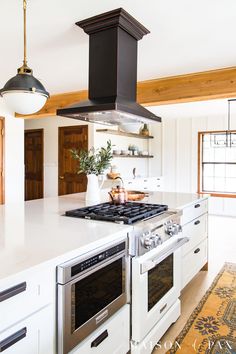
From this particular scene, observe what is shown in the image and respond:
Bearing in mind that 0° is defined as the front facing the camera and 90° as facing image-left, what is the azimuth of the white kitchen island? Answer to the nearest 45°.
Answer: approximately 315°

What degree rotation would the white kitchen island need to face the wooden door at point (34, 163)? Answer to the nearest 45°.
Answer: approximately 135° to its left

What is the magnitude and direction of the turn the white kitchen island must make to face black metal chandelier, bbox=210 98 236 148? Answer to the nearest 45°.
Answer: approximately 90° to its left

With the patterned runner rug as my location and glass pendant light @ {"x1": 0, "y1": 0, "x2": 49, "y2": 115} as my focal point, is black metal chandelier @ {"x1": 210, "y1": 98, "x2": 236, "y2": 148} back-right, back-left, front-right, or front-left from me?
back-right

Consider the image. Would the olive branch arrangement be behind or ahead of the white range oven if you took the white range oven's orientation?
behind

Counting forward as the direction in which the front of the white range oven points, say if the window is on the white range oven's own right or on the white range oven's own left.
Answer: on the white range oven's own left
